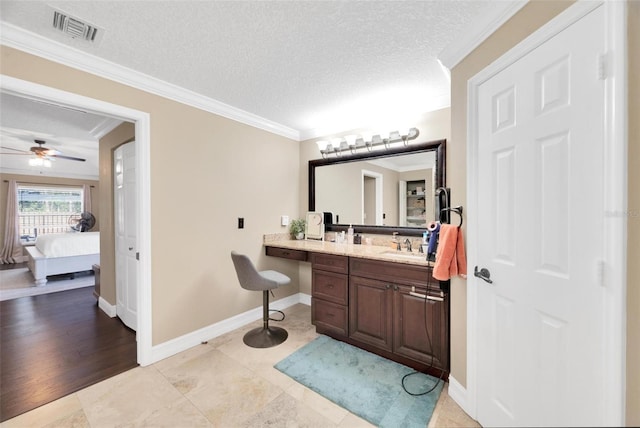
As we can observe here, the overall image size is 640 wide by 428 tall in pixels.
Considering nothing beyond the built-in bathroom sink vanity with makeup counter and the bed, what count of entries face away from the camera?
0

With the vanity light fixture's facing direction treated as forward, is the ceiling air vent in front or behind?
in front

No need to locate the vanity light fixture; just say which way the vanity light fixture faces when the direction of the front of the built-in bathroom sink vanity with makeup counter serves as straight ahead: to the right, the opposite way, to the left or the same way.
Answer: the same way

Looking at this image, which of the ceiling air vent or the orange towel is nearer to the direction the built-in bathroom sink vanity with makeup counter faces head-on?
the ceiling air vent

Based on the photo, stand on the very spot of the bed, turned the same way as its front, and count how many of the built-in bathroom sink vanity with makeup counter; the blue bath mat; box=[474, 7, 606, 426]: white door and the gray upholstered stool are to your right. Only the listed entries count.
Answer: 0

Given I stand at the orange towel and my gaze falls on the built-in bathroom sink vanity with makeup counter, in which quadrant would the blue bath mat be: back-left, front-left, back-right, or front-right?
front-left

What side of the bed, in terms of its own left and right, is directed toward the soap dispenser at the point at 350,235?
left

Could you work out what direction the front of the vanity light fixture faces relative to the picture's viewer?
facing the viewer and to the left of the viewer

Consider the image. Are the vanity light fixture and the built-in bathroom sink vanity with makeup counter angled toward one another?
no

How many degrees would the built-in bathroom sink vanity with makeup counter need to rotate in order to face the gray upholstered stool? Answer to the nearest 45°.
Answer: approximately 45° to its right

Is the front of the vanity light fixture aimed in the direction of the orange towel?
no
